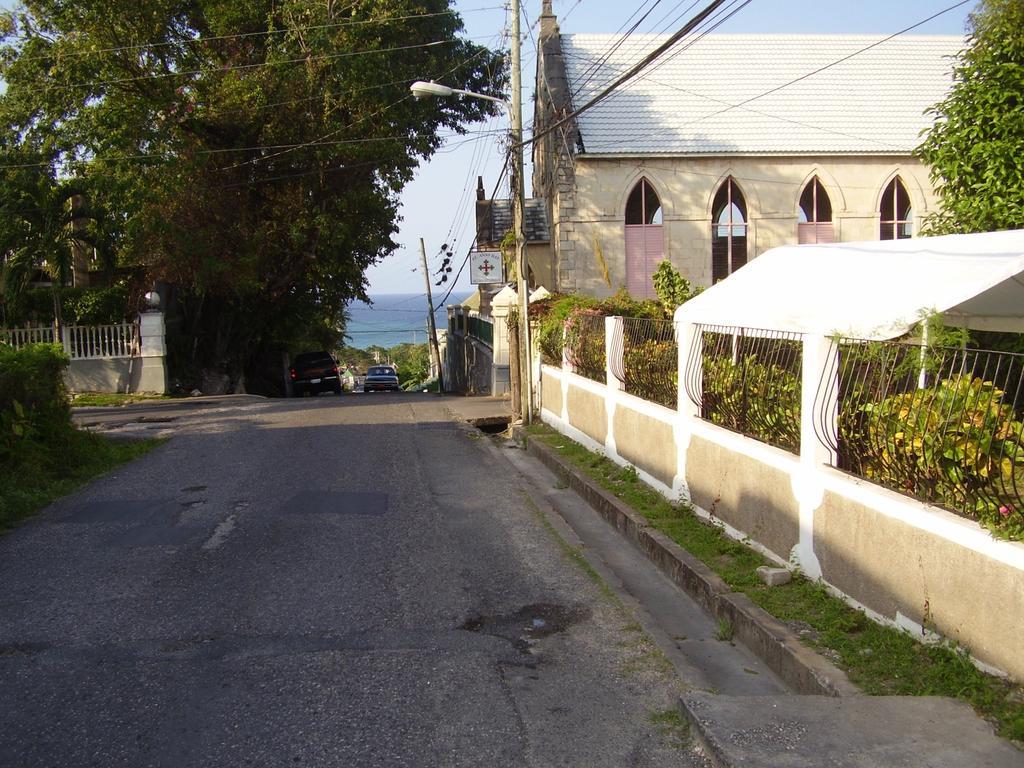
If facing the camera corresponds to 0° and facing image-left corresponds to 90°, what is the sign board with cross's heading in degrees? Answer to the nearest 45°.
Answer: approximately 0°

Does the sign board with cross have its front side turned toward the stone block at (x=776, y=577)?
yes

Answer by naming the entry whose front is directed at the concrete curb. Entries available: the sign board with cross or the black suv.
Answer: the sign board with cross

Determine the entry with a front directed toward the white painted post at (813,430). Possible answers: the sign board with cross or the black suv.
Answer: the sign board with cross

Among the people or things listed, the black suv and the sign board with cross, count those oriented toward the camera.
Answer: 1

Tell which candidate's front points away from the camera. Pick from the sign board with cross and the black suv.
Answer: the black suv

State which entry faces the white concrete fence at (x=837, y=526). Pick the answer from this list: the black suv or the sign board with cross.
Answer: the sign board with cross

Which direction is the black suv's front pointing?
away from the camera

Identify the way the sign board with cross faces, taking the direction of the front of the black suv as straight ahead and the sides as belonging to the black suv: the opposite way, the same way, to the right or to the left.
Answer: the opposite way

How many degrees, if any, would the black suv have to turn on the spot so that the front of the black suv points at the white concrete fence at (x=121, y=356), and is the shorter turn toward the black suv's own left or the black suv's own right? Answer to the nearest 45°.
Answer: approximately 135° to the black suv's own left

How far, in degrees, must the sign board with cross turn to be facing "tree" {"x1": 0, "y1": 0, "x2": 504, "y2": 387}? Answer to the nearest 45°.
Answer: approximately 135° to its right

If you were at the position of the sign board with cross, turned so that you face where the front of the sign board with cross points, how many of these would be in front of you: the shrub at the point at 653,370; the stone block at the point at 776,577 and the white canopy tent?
3
